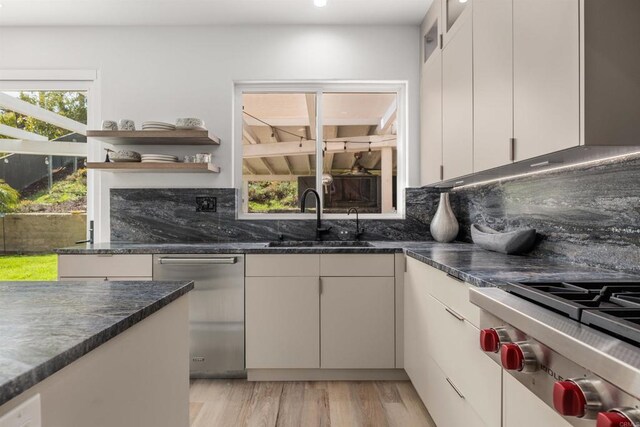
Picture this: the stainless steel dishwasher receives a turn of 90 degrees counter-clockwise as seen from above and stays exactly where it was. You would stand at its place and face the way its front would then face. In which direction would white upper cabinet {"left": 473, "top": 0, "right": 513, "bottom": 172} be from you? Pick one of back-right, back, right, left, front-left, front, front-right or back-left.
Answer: front-right

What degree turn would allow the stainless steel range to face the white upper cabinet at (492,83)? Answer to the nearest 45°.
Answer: approximately 135° to its right

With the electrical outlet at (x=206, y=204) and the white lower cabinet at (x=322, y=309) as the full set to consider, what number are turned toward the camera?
2

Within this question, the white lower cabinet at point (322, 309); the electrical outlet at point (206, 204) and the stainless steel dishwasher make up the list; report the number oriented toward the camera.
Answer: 3

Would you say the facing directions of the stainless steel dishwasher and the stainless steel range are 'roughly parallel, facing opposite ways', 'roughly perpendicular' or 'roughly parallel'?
roughly perpendicular

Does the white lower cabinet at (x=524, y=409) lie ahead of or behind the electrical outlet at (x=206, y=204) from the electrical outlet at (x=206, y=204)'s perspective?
ahead

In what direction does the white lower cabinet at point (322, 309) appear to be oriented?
toward the camera

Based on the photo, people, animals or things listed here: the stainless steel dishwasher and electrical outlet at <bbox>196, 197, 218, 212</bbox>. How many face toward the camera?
2

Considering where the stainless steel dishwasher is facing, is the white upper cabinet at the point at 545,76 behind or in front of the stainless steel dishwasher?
in front

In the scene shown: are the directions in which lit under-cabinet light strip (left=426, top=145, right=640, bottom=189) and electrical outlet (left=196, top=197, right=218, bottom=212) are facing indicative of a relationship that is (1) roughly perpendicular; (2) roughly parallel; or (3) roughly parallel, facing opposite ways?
roughly perpendicular
